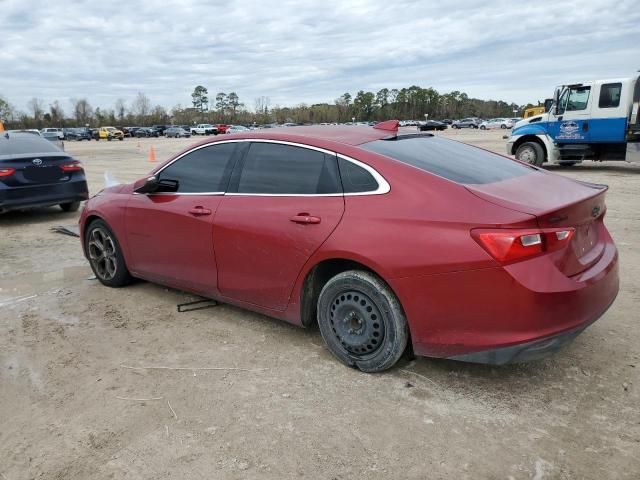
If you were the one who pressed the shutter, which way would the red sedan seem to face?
facing away from the viewer and to the left of the viewer

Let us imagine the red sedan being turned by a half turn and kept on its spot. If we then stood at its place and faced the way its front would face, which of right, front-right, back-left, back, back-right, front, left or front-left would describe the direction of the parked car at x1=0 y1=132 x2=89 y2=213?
back
